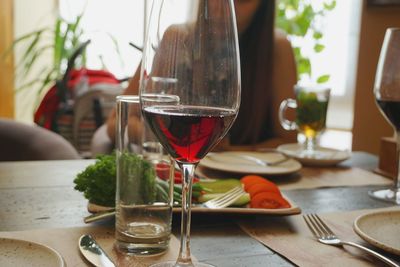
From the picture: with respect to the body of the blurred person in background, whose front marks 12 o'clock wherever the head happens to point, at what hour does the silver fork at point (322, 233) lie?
The silver fork is roughly at 12 o'clock from the blurred person in background.

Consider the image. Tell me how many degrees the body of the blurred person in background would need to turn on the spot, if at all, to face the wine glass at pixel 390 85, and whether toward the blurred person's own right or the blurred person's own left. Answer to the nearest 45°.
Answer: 0° — they already face it

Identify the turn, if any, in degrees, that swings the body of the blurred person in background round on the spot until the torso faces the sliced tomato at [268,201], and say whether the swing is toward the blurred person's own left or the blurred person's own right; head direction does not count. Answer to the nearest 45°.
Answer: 0° — they already face it

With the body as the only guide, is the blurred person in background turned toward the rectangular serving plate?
yes

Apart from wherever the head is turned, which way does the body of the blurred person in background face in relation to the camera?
toward the camera

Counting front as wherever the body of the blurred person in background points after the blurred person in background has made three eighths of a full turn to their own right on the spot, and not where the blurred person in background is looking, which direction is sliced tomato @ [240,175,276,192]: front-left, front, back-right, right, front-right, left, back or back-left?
back-left

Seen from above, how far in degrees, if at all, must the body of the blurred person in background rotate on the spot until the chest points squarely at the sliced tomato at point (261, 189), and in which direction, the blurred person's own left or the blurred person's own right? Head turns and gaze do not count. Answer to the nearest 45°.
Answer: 0° — they already face it

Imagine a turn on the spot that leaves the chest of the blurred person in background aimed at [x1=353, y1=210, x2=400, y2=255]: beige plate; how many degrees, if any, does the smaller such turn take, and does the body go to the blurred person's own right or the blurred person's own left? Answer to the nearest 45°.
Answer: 0° — they already face it

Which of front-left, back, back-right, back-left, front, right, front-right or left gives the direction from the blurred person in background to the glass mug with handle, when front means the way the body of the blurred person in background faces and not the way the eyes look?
front

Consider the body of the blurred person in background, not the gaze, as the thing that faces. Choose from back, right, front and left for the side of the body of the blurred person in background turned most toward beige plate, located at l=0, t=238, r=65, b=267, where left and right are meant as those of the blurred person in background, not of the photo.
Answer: front

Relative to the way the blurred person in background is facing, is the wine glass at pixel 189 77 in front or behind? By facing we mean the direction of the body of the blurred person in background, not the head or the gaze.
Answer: in front

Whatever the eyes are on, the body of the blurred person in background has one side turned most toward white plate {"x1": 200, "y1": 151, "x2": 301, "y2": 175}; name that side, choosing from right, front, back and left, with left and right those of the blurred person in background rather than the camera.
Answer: front

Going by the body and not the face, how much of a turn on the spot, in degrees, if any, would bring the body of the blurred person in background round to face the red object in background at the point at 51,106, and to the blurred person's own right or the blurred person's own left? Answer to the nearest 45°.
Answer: approximately 135° to the blurred person's own right

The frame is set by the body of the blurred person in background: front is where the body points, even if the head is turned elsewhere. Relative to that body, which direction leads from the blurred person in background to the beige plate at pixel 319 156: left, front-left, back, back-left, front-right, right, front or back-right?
front
